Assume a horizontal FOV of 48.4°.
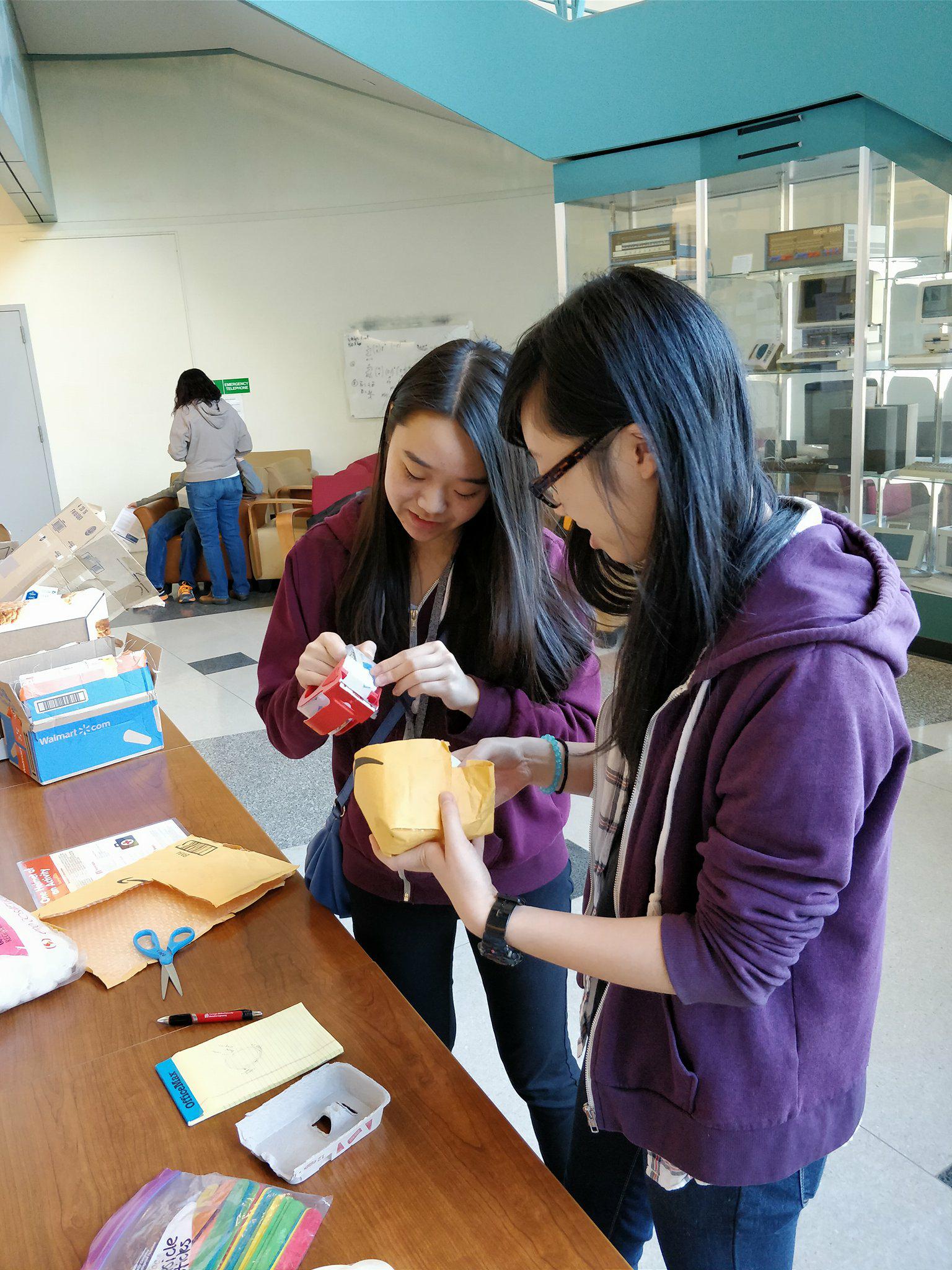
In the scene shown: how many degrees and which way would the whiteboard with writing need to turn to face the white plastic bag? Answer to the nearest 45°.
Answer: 0° — it already faces it

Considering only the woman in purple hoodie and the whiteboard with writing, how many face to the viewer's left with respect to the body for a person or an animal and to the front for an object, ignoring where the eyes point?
1

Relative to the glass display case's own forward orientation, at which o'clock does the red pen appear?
The red pen is roughly at 11 o'clock from the glass display case.

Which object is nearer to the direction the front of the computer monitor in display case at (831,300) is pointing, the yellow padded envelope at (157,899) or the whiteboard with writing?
the yellow padded envelope

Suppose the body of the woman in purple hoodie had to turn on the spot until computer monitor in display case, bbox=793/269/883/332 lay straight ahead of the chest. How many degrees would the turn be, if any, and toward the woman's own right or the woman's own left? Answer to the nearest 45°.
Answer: approximately 90° to the woman's own right

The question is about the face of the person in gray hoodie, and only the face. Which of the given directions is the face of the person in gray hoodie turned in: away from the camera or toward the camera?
away from the camera

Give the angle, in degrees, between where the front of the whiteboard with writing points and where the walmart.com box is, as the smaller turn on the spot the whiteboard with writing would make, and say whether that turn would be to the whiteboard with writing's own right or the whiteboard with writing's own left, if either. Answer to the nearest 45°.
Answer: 0° — it already faces it

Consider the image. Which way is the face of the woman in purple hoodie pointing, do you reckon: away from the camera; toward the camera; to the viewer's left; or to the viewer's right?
to the viewer's left

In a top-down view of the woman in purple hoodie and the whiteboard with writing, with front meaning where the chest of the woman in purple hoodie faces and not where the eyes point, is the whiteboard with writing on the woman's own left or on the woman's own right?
on the woman's own right

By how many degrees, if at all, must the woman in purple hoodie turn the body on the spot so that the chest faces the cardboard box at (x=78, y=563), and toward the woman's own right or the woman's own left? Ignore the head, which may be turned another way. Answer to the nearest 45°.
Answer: approximately 45° to the woman's own right

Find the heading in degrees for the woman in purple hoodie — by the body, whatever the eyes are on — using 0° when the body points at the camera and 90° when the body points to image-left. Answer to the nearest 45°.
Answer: approximately 90°
